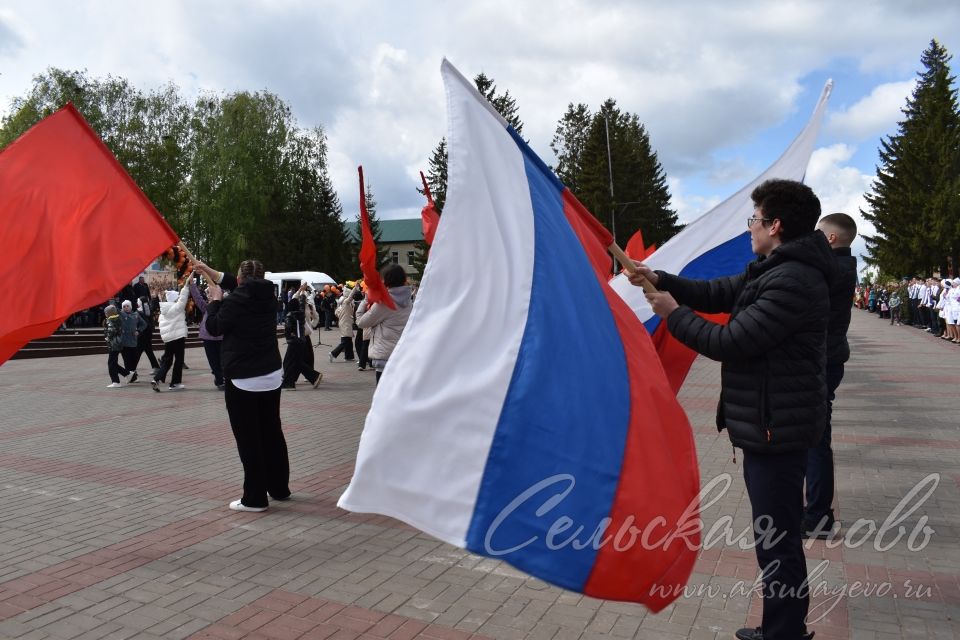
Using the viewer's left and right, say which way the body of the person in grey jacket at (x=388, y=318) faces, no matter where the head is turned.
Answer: facing away from the viewer and to the left of the viewer

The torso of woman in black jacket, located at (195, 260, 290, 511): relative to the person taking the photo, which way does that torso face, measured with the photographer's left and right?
facing away from the viewer and to the left of the viewer

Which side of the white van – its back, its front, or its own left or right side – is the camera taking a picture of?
right

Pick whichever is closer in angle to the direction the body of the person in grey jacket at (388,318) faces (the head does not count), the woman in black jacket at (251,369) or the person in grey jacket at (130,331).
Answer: the person in grey jacket

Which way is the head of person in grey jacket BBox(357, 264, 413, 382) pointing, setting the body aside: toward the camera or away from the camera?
away from the camera

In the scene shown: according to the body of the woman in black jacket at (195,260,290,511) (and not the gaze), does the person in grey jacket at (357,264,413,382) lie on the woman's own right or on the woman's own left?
on the woman's own right

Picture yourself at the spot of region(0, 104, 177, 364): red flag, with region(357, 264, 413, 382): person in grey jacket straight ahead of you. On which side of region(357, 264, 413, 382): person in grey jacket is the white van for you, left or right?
left

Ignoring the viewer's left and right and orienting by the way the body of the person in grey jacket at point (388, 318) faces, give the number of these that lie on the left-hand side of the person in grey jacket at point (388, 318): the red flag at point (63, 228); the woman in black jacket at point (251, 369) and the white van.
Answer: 2
